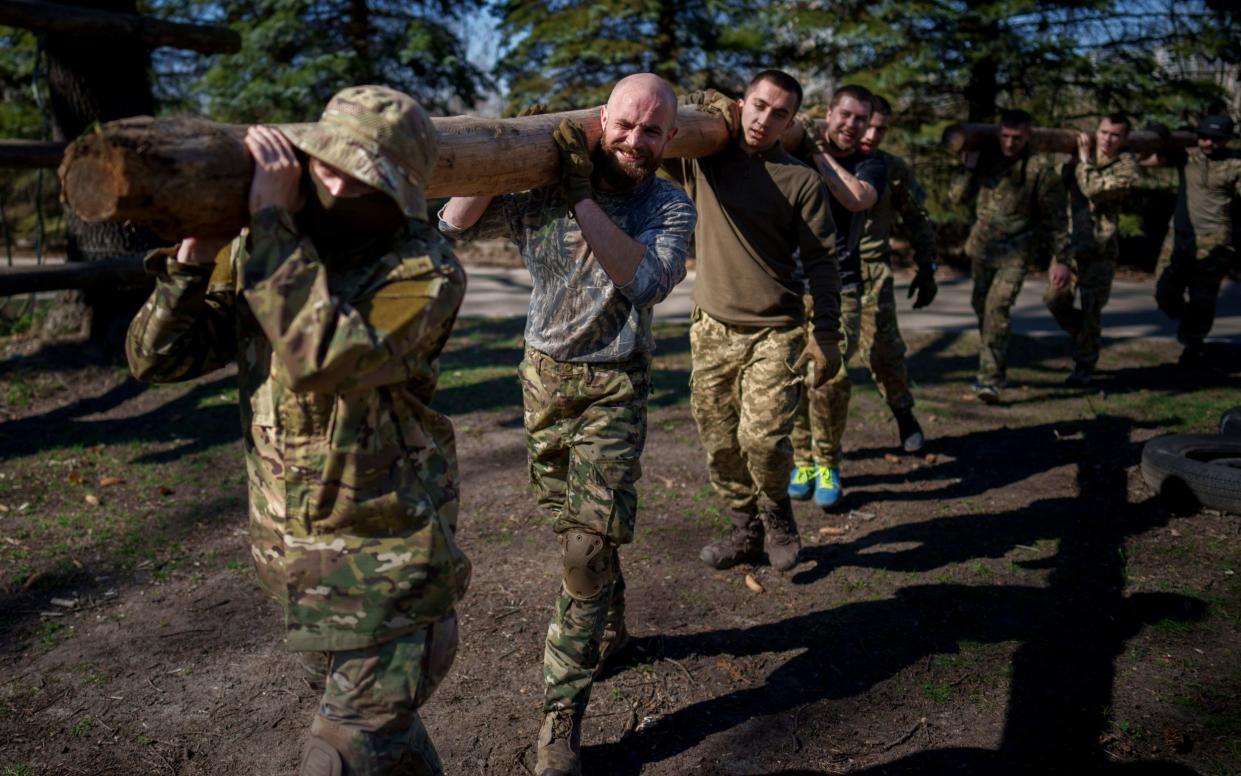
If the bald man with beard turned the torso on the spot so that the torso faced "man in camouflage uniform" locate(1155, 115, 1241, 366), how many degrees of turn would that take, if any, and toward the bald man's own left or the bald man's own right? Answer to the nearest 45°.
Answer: approximately 135° to the bald man's own left

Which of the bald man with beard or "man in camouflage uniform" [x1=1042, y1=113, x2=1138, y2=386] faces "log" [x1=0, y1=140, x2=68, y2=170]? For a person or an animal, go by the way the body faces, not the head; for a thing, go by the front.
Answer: the man in camouflage uniform

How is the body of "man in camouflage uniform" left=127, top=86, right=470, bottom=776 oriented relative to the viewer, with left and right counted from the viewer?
facing the viewer and to the left of the viewer

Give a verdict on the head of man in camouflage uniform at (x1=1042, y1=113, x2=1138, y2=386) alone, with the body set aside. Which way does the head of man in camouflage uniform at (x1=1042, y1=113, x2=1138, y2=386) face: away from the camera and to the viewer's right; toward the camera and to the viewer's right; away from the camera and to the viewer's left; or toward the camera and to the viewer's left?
toward the camera and to the viewer's left

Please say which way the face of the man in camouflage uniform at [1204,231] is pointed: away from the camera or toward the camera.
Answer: toward the camera

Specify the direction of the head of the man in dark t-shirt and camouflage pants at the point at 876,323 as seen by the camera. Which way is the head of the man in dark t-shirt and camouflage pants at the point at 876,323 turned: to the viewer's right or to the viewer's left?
to the viewer's left

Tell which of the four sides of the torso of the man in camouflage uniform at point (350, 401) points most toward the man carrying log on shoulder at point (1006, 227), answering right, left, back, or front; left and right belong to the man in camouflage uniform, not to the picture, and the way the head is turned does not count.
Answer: back

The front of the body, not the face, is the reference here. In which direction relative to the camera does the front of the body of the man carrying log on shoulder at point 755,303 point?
toward the camera

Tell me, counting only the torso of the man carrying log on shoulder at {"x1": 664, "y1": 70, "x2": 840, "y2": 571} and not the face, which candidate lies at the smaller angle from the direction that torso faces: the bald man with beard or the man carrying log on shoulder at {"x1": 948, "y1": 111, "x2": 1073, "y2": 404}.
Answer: the bald man with beard

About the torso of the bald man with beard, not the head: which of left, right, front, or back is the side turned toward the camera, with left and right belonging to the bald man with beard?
front

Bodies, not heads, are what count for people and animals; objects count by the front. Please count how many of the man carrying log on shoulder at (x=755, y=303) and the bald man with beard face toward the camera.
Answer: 2

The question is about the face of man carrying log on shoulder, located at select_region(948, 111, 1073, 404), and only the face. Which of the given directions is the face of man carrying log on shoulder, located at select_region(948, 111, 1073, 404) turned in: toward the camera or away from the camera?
toward the camera

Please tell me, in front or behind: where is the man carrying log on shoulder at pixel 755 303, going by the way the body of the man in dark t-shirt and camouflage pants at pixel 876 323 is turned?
in front

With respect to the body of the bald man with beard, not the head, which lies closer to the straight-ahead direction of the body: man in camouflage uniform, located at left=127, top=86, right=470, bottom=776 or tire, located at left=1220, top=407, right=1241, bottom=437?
the man in camouflage uniform

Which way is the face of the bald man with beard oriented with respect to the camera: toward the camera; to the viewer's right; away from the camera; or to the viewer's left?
toward the camera
